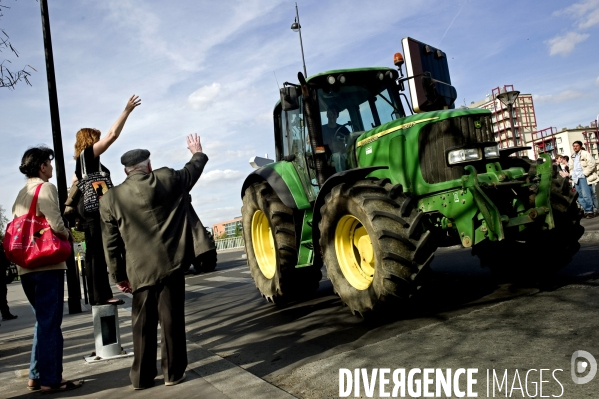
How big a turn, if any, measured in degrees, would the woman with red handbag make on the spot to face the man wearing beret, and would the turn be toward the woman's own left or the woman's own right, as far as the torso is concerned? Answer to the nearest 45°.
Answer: approximately 45° to the woman's own right

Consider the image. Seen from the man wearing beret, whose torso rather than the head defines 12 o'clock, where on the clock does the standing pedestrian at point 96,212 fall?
The standing pedestrian is roughly at 11 o'clock from the man wearing beret.

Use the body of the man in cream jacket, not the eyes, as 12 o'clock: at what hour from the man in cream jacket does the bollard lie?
The bollard is roughly at 11 o'clock from the man in cream jacket.

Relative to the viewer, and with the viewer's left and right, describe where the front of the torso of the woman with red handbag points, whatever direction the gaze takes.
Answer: facing to the right of the viewer

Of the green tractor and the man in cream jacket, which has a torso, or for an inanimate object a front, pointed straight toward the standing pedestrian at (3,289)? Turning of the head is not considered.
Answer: the man in cream jacket

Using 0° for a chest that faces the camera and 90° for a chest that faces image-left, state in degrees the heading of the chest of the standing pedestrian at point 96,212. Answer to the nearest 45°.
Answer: approximately 225°

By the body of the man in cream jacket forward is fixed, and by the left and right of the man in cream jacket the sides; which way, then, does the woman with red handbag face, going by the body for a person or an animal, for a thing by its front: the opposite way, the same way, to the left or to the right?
the opposite way

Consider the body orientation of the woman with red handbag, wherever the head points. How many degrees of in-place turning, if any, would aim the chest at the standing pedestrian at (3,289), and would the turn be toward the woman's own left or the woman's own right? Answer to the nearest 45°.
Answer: approximately 90° to the woman's own left

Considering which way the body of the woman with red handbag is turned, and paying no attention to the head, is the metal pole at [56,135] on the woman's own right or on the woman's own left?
on the woman's own left

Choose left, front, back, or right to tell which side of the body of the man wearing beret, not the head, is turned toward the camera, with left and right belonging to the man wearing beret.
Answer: back

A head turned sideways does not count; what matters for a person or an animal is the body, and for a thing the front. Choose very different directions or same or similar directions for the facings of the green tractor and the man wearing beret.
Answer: very different directions
